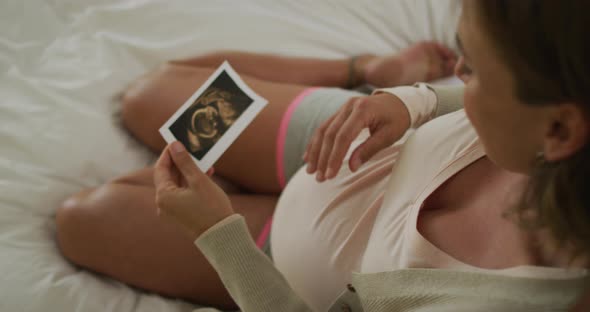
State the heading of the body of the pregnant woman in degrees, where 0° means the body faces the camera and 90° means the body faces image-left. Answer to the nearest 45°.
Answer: approximately 90°
